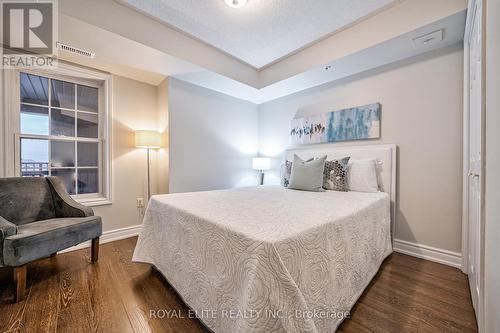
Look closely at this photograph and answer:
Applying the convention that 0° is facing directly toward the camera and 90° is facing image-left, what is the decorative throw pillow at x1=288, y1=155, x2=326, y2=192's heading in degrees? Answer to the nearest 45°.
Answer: approximately 45°

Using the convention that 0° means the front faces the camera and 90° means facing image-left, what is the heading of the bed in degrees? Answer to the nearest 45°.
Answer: approximately 45°

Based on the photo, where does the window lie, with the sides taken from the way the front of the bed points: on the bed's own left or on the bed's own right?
on the bed's own right
